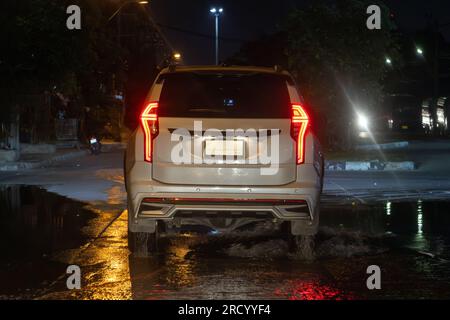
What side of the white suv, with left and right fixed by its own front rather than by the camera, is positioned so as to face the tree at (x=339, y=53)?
front

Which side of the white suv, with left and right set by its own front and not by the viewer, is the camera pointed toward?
back

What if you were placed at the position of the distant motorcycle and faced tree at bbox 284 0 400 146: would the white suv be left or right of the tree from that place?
right

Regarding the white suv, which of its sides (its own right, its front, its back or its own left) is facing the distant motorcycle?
front
